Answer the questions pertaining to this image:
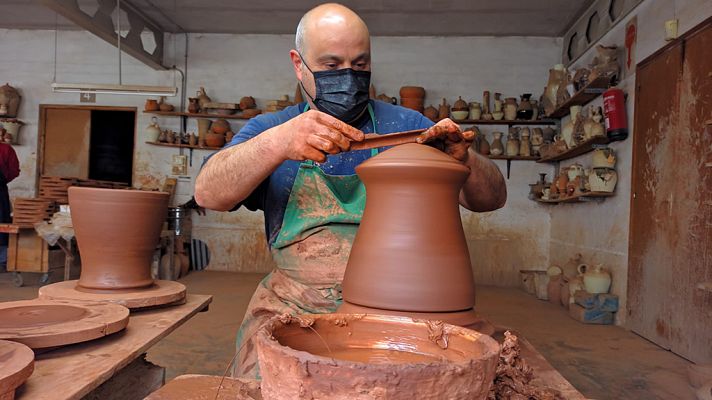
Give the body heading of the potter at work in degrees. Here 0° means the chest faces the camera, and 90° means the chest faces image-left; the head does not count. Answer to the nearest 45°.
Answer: approximately 315°

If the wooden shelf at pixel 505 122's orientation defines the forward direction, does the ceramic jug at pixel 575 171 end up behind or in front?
in front

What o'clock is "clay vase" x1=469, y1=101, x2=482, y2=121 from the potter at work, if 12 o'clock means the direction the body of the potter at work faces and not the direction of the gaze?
The clay vase is roughly at 8 o'clock from the potter at work.

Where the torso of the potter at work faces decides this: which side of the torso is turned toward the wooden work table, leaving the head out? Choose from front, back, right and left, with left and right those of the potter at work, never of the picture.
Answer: right

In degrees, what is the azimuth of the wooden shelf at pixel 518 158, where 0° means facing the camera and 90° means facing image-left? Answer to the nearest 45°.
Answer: approximately 0°

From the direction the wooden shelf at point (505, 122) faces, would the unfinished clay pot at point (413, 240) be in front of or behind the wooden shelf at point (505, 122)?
in front

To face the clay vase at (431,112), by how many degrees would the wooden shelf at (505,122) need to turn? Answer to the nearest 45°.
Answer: approximately 90° to its right

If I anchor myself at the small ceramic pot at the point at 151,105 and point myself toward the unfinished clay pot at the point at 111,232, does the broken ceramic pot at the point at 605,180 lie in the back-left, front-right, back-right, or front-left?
front-left

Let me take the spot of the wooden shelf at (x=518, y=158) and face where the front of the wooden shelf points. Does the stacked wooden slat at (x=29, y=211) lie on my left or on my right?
on my right

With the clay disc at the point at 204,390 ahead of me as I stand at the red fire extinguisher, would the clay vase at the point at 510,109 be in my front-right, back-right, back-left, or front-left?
back-right

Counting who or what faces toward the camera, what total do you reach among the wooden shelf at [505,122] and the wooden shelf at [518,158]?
2
